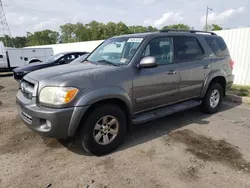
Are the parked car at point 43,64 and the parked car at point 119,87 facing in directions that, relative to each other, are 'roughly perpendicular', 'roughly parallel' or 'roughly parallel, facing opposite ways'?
roughly parallel

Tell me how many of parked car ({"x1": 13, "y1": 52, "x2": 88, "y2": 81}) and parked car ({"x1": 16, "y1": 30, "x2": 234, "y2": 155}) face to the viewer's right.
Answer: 0

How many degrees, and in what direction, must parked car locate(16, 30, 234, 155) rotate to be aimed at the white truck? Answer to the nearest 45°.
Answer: approximately 90° to its right

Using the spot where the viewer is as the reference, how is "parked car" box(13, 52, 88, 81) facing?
facing the viewer and to the left of the viewer

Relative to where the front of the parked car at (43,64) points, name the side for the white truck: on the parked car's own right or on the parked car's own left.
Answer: on the parked car's own right
